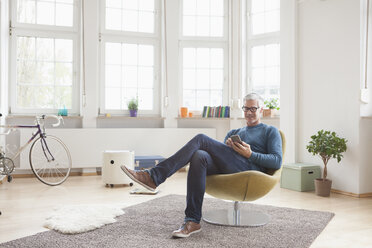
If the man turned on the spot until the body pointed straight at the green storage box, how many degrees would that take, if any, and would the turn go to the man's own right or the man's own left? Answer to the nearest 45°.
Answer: approximately 180°

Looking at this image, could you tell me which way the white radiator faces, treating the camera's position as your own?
facing the viewer

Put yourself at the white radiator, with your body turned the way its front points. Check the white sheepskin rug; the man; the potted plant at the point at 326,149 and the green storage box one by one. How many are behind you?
0

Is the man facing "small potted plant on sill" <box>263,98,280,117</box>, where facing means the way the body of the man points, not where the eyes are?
no

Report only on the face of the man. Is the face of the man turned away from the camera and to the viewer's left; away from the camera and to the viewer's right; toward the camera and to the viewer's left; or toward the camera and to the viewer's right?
toward the camera and to the viewer's left

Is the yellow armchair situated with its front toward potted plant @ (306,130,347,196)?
no

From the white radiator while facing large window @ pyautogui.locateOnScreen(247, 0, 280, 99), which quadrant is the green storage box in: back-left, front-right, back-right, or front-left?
front-right

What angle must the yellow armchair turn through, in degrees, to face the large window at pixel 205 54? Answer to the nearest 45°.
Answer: approximately 90° to its right

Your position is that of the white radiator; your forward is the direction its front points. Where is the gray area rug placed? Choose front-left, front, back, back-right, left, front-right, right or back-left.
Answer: front

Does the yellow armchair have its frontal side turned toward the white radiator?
no

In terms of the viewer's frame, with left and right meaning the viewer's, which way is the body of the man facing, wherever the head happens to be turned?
facing the viewer and to the left of the viewer

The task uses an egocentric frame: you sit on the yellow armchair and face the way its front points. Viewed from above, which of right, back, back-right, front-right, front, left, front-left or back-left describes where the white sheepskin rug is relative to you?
front

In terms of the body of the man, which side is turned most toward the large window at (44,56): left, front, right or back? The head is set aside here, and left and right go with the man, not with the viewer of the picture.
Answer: right

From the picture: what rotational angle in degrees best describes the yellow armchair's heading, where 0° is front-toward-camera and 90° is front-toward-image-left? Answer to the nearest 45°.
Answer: approximately 90°

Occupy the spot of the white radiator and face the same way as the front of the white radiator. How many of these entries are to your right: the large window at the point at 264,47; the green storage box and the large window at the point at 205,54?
0

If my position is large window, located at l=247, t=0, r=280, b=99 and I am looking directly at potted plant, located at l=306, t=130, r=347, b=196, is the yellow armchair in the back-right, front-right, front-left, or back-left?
front-right

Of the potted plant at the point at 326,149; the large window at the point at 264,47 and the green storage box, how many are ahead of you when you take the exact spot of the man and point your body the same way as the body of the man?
0

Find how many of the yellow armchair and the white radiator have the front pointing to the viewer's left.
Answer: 1

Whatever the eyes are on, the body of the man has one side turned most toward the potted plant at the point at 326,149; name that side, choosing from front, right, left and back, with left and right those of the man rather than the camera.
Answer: back

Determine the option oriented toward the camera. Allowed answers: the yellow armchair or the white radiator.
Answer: the white radiator

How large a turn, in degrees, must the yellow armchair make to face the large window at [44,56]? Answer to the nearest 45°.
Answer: approximately 45° to its right
